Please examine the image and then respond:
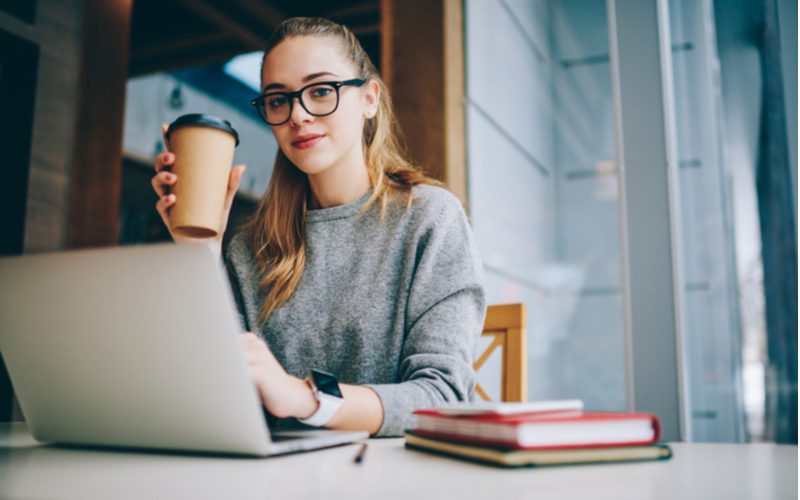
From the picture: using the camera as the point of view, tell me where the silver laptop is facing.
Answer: facing away from the viewer and to the right of the viewer

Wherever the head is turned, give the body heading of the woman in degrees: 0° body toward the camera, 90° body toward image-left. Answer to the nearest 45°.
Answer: approximately 45°

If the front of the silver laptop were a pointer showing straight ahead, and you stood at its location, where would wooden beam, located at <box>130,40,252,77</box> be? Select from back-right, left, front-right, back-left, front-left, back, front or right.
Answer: front-left

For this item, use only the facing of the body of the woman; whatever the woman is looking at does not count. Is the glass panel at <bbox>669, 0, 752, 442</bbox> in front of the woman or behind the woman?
behind

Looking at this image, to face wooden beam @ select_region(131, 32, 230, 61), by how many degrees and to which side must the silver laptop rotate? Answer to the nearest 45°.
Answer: approximately 45° to its left

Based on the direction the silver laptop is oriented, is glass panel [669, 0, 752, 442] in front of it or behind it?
in front

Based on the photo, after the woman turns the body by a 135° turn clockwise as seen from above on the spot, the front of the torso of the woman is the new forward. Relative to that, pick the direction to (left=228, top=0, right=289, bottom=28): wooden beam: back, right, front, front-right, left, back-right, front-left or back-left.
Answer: front

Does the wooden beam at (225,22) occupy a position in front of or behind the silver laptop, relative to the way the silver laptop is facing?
in front

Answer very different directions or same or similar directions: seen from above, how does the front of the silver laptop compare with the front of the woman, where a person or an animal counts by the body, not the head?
very different directions

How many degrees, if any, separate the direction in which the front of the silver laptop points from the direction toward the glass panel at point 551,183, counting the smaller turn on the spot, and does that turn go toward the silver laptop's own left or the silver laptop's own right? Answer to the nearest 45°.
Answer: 0° — it already faces it
